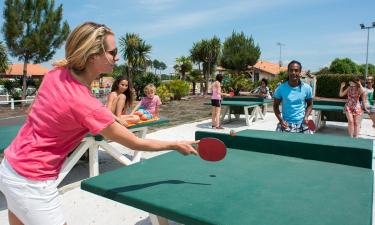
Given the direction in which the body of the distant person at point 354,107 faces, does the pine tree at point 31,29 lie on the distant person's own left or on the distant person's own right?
on the distant person's own right

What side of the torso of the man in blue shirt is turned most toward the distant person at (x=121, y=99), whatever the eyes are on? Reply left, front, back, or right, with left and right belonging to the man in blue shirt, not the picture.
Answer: right

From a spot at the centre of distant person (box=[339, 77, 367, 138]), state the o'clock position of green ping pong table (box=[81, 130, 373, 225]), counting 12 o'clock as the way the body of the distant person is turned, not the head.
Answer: The green ping pong table is roughly at 12 o'clock from the distant person.

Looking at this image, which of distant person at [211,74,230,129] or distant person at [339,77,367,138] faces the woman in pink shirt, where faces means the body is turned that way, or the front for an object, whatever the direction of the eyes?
distant person at [339,77,367,138]

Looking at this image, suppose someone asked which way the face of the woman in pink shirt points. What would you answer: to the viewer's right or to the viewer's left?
to the viewer's right

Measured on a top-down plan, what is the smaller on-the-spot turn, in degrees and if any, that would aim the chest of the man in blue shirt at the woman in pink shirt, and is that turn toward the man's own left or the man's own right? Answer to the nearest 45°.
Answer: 0° — they already face them

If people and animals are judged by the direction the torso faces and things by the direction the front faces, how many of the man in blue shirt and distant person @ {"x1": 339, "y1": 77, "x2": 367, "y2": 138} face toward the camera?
2

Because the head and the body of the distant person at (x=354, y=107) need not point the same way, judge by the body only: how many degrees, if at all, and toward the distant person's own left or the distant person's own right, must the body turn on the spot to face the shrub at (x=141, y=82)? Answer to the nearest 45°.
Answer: approximately 135° to the distant person's own right
